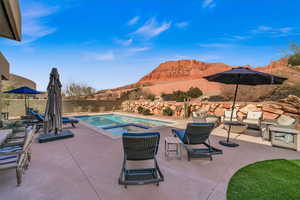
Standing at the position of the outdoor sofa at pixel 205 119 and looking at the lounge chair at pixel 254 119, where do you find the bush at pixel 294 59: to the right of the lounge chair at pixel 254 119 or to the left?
left

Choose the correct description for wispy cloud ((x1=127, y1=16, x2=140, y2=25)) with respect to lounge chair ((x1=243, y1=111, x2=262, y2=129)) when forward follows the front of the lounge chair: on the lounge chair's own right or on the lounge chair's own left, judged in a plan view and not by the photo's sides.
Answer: on the lounge chair's own right

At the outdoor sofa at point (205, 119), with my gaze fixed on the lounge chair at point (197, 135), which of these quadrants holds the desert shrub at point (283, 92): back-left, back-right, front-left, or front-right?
back-left

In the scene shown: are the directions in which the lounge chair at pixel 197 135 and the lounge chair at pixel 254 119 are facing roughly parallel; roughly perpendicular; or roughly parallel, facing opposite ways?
roughly perpendicular

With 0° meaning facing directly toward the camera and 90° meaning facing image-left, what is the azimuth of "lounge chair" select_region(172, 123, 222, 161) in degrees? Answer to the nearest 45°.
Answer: approximately 135°

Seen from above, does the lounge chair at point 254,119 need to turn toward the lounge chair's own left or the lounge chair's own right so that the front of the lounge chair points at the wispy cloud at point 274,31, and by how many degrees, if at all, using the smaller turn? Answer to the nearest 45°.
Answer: approximately 135° to the lounge chair's own right

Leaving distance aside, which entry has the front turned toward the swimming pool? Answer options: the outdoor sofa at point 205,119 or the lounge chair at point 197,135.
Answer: the lounge chair at point 197,135

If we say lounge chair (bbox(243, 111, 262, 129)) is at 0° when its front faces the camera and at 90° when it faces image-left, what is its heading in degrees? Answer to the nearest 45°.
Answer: approximately 45°

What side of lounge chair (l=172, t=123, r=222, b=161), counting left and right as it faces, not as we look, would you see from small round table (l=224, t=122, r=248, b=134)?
right

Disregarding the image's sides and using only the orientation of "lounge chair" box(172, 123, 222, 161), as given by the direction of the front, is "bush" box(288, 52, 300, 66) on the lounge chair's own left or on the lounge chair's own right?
on the lounge chair's own right

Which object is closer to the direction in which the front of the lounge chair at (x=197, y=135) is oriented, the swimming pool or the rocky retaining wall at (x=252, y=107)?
the swimming pool

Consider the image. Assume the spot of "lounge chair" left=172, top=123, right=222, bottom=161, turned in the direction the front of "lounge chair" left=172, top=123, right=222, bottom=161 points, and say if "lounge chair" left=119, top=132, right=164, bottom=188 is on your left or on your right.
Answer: on your left

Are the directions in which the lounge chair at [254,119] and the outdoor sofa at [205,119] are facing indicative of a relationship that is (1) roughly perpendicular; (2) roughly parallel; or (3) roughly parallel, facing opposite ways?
roughly perpendicular
